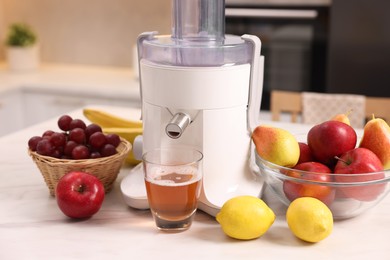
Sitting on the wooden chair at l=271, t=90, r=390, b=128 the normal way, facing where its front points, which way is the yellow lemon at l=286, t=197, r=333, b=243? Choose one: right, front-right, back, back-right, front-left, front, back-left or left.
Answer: front

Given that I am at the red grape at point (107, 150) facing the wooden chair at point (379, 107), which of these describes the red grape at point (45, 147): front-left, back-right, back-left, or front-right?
back-left

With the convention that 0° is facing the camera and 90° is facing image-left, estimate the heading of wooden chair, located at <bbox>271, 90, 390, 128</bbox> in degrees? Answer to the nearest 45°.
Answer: approximately 0°

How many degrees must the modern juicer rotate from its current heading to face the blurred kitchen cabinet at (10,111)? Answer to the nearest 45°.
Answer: approximately 90° to its right

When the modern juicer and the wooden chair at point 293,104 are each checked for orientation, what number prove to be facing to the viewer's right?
0

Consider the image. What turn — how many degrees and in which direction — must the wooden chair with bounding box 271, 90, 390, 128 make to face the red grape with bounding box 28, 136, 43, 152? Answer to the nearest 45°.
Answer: approximately 45° to its right

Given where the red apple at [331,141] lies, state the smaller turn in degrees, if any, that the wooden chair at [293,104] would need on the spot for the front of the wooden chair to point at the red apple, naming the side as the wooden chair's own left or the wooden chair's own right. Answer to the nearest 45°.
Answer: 0° — it already faces it

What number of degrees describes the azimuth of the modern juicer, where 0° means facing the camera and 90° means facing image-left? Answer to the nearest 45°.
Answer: approximately 45°

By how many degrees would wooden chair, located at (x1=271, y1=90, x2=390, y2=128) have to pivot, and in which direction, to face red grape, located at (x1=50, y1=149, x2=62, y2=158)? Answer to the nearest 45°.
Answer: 0° — it already faces it

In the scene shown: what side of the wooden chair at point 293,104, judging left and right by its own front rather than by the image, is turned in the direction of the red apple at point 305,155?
front

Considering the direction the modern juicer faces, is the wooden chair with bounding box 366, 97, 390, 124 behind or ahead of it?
behind

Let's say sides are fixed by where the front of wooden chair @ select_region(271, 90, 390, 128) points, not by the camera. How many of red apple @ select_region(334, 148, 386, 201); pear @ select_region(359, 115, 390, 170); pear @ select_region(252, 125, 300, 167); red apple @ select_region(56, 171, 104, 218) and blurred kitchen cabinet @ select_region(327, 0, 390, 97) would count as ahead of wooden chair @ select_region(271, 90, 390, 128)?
4
